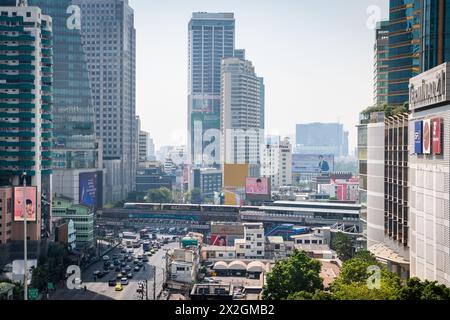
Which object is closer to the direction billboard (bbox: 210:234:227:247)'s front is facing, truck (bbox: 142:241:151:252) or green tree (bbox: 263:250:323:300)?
the green tree

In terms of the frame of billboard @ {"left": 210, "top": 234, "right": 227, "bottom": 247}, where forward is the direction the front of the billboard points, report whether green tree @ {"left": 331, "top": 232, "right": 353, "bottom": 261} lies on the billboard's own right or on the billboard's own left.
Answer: on the billboard's own left

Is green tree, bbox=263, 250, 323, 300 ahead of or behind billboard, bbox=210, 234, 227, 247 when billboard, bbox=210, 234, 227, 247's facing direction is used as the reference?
ahead

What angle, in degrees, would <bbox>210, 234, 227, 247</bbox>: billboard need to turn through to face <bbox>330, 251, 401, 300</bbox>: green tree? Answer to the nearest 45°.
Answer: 0° — it already faces it

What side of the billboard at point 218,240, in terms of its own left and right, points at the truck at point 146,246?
right

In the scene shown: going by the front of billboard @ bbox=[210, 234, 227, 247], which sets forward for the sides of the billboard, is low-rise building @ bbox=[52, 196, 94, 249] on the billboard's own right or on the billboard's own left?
on the billboard's own right

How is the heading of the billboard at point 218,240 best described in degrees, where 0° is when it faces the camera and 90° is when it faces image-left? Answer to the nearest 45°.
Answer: approximately 0°

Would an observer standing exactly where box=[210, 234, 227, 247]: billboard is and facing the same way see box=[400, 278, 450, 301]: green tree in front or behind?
in front

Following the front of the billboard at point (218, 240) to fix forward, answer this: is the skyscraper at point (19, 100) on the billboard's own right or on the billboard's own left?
on the billboard's own right
